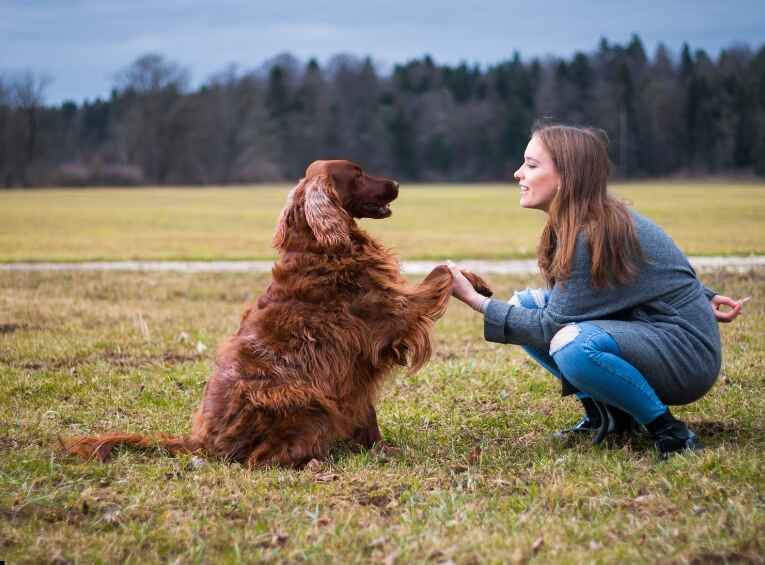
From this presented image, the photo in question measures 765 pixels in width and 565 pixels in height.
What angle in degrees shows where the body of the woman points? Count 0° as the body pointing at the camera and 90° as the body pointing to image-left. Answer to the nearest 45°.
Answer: approximately 90°

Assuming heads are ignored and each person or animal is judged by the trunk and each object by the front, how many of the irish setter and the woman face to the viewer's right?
1

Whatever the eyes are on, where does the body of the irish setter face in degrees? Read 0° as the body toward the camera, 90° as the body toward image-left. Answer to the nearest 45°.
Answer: approximately 270°

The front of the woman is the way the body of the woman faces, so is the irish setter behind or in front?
in front

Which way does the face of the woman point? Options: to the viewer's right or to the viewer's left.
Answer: to the viewer's left

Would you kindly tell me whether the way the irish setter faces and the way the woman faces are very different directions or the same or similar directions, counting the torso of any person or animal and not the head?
very different directions

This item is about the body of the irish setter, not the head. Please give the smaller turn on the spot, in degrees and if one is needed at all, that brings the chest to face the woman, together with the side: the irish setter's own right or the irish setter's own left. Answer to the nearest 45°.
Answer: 0° — it already faces them
